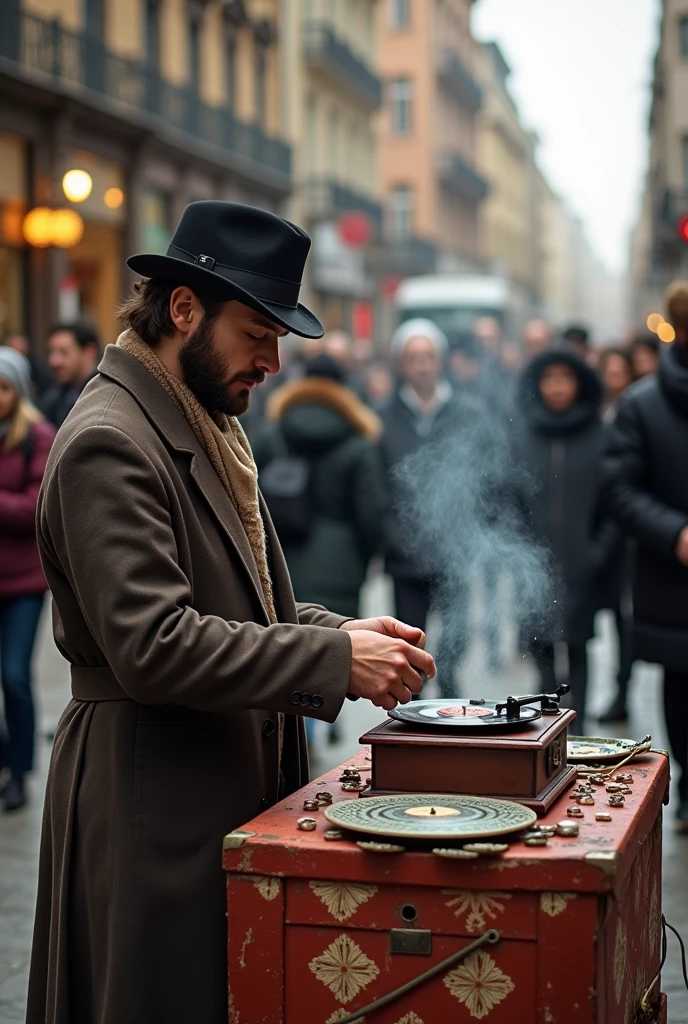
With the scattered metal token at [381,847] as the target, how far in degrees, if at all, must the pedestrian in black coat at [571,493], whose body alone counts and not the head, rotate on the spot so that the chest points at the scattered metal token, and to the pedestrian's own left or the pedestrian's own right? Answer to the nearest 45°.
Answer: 0° — they already face it

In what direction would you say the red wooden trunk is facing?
toward the camera

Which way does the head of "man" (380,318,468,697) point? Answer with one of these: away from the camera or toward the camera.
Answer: toward the camera

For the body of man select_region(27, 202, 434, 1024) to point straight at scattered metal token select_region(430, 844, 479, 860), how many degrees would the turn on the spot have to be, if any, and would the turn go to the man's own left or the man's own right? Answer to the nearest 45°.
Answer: approximately 45° to the man's own right

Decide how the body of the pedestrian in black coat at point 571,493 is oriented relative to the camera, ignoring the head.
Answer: toward the camera

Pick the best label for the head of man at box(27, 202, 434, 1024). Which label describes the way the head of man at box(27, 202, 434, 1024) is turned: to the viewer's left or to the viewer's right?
to the viewer's right

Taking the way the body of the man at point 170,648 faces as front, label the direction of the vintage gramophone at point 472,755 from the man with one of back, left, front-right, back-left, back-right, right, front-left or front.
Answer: front

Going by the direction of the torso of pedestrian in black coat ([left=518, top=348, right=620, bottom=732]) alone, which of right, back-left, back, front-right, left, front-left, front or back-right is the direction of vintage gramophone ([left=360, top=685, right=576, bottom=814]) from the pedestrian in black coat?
front

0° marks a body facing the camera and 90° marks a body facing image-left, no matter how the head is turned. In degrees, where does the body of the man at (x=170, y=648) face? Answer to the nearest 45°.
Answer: approximately 270°

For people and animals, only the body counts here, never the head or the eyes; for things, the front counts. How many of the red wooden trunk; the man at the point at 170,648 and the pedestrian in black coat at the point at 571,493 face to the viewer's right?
1

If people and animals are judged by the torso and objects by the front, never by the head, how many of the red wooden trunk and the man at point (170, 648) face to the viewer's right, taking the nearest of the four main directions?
1

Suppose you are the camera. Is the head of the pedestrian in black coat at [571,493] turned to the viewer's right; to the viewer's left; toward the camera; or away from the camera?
toward the camera

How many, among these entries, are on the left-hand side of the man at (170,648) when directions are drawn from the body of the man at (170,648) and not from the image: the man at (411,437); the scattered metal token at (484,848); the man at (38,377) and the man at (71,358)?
3

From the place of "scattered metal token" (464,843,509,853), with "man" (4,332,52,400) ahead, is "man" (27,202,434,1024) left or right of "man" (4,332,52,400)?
left

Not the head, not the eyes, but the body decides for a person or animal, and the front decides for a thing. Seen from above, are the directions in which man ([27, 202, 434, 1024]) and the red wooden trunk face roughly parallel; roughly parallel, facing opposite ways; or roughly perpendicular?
roughly perpendicular

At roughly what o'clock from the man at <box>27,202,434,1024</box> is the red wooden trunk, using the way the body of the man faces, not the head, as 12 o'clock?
The red wooden trunk is roughly at 1 o'clock from the man.
